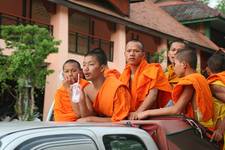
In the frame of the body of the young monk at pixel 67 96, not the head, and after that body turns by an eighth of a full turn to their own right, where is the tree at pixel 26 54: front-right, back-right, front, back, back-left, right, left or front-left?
right

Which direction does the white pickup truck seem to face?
to the viewer's left

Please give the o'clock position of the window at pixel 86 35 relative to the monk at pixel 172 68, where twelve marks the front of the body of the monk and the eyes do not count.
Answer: The window is roughly at 4 o'clock from the monk.

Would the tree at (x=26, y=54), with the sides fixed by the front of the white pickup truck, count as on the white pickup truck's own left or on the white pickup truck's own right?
on the white pickup truck's own right

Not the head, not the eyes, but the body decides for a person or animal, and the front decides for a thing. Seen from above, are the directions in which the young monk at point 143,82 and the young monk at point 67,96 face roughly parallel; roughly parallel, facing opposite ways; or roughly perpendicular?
roughly parallel

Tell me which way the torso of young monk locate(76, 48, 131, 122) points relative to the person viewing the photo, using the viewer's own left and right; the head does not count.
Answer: facing the viewer and to the left of the viewer

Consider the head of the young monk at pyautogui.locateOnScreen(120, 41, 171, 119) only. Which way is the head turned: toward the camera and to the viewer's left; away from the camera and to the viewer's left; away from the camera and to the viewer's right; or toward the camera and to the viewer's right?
toward the camera and to the viewer's left

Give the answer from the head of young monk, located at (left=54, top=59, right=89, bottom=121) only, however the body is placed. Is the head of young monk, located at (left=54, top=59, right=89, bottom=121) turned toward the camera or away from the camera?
toward the camera

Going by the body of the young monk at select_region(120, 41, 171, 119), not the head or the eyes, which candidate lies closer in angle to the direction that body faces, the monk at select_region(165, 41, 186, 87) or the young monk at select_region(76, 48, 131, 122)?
the young monk

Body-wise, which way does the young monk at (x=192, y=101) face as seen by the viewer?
to the viewer's left

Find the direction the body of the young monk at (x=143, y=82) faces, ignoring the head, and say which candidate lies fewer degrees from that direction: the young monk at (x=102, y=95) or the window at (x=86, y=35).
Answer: the young monk

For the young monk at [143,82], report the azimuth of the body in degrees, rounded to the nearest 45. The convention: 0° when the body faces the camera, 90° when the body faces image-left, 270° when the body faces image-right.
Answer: approximately 45°

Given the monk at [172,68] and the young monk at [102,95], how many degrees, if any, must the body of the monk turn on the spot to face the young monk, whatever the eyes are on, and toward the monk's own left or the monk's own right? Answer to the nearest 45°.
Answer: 0° — they already face them

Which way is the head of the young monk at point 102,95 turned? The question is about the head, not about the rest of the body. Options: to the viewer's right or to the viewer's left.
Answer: to the viewer's left

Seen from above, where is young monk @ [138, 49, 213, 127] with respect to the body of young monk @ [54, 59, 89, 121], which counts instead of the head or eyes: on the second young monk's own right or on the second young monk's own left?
on the second young monk's own left
